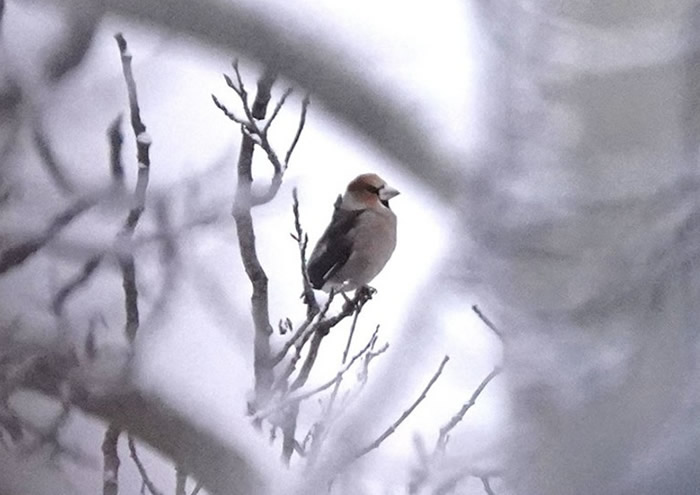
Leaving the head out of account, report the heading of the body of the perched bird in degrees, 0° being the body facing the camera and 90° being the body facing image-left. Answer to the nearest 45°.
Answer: approximately 270°
